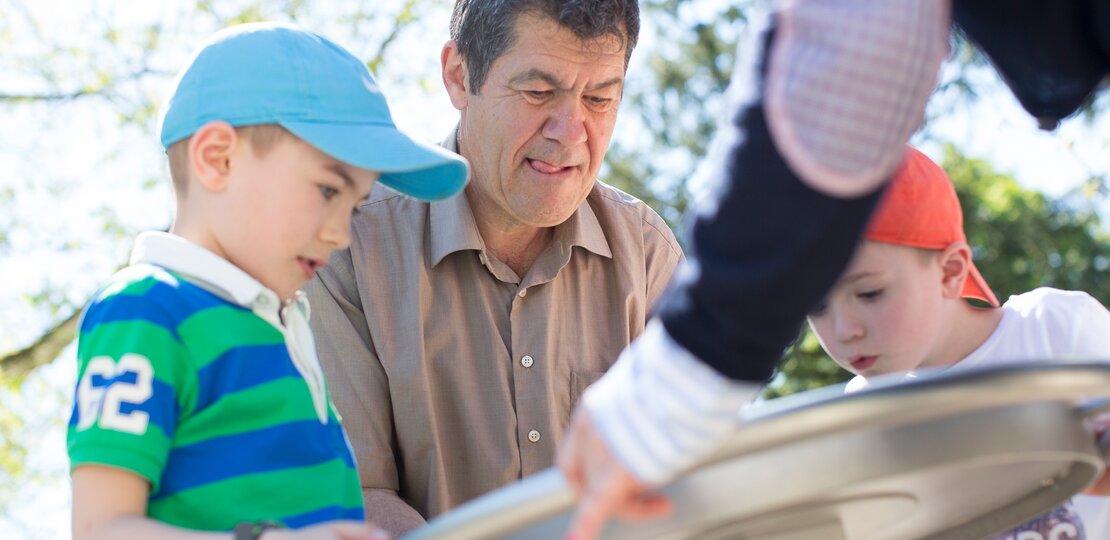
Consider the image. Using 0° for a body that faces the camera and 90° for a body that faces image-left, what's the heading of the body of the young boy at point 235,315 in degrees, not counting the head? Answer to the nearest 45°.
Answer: approximately 315°

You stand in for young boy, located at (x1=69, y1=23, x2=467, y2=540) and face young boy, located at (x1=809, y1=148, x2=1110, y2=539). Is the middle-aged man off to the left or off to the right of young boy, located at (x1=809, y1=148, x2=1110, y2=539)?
left

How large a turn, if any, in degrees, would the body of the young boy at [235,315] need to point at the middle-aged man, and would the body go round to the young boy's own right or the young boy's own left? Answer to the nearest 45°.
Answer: approximately 90° to the young boy's own left

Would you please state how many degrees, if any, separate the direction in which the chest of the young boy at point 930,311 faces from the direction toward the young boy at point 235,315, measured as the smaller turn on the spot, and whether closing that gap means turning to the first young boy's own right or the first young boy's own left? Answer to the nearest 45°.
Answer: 0° — they already face them

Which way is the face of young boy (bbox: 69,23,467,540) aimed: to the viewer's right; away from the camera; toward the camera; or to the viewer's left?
to the viewer's right

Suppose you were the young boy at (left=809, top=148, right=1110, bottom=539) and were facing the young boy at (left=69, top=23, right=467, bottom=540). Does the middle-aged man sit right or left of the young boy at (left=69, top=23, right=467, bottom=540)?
right

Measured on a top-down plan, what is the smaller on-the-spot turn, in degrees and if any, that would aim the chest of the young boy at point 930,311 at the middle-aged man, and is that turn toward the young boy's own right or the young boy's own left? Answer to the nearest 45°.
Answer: approximately 45° to the young boy's own right

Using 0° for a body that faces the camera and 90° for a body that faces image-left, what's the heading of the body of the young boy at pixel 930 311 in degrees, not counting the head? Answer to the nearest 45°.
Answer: approximately 45°
